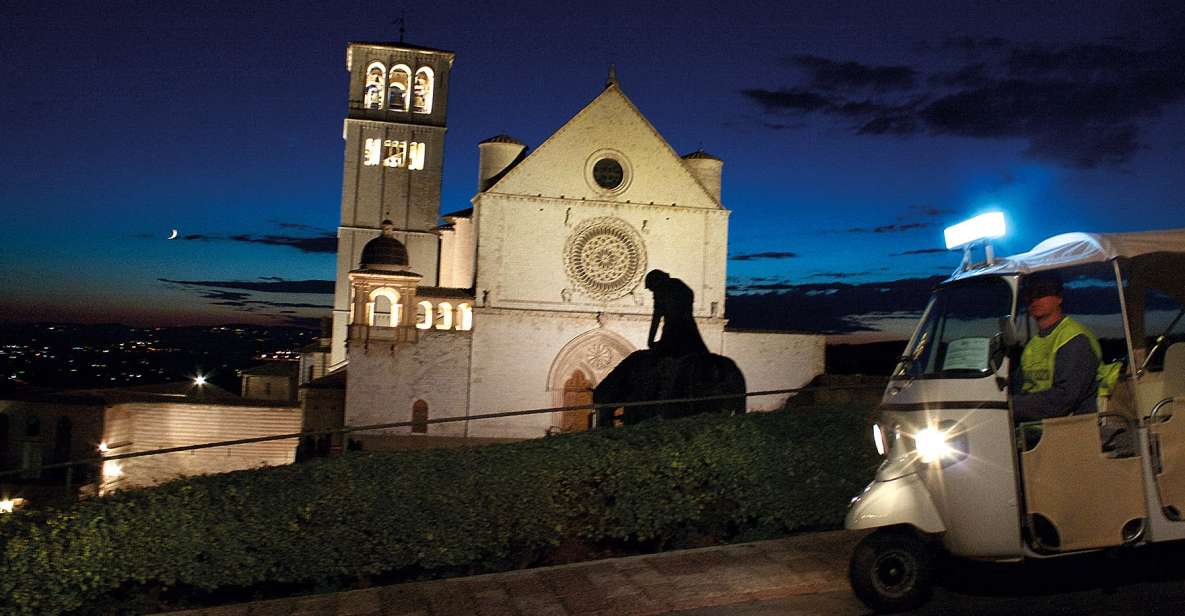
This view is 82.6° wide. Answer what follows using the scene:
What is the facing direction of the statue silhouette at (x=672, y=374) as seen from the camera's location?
facing to the left of the viewer

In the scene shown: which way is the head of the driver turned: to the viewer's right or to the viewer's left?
to the viewer's left

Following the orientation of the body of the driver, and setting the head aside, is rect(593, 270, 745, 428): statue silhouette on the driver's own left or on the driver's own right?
on the driver's own right

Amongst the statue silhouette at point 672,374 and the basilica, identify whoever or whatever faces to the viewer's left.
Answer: the statue silhouette

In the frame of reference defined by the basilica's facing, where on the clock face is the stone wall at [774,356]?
The stone wall is roughly at 9 o'clock from the basilica.

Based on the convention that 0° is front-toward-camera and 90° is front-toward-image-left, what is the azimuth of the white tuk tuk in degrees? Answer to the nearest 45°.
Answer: approximately 45°

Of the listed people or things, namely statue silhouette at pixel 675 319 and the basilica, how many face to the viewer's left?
1

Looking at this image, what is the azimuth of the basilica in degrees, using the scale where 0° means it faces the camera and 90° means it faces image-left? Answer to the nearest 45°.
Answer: approximately 0°

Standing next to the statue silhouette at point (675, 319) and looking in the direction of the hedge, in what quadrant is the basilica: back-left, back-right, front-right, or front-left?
back-right

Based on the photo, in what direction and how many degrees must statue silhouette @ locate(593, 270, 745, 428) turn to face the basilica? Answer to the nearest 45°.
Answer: approximately 90° to its right

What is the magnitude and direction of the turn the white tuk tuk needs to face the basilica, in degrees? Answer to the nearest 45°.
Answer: approximately 90° to its right
